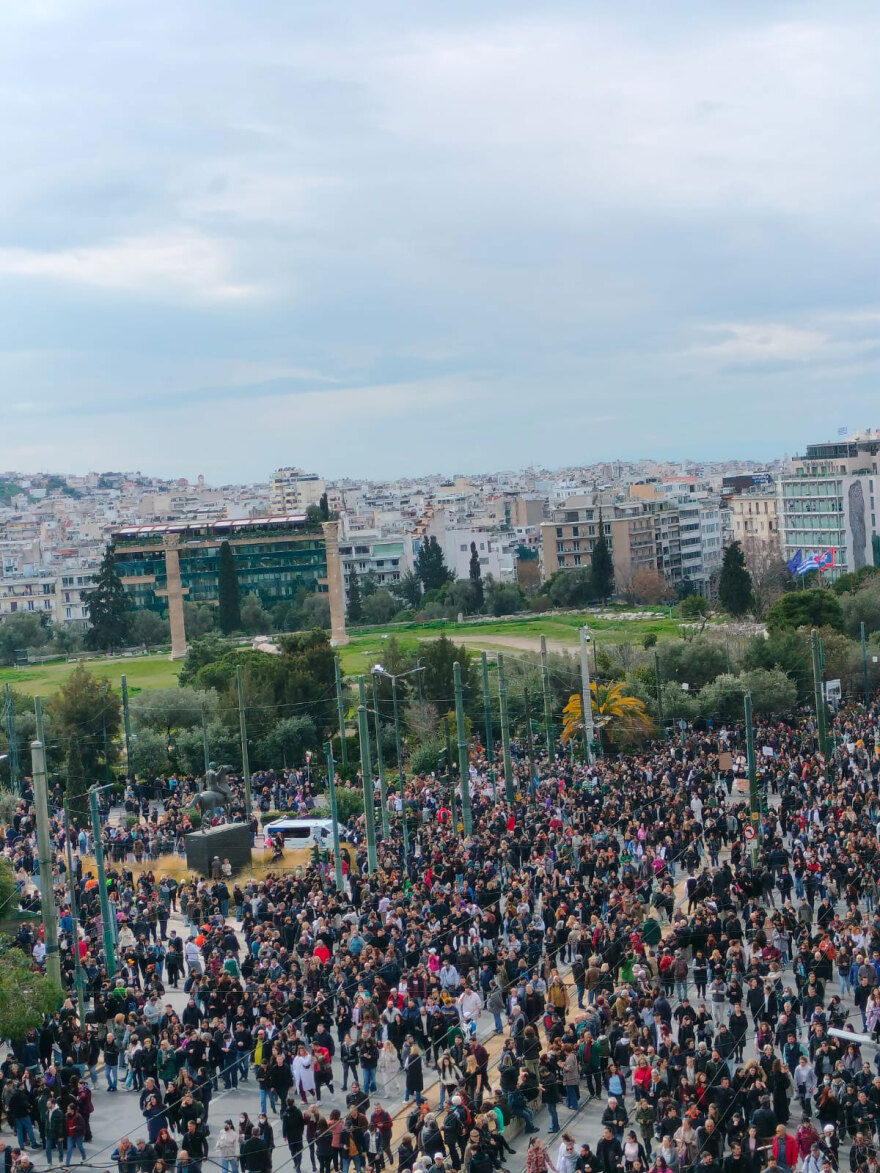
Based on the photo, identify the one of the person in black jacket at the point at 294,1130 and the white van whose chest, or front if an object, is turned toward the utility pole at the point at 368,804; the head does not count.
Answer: the person in black jacket

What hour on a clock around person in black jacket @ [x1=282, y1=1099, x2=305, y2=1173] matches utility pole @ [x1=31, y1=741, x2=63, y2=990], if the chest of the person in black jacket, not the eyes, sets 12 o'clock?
The utility pole is roughly at 11 o'clock from the person in black jacket.

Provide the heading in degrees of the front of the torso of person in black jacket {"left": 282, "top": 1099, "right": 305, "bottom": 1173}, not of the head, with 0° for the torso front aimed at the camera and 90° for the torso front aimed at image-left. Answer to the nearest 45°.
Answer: approximately 180°

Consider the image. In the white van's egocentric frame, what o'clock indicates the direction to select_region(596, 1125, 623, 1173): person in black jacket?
The person in black jacket is roughly at 2 o'clock from the white van.

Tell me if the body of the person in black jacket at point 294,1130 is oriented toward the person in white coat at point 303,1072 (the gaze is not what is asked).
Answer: yes

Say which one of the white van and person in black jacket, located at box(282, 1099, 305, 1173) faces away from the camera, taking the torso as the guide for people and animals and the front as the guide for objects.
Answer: the person in black jacket

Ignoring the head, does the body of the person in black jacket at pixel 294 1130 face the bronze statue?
yes
